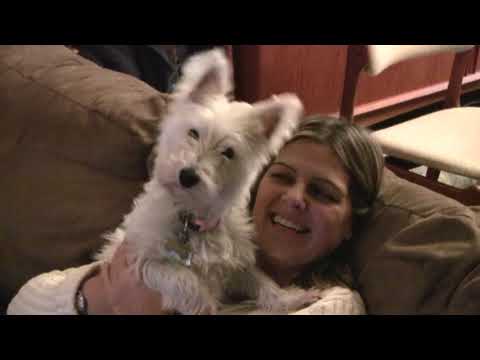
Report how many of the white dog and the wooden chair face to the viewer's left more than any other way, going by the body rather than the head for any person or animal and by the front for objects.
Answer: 0

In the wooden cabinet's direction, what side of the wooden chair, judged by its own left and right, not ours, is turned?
back

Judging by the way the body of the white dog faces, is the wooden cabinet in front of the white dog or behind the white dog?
behind

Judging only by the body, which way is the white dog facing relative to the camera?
toward the camera

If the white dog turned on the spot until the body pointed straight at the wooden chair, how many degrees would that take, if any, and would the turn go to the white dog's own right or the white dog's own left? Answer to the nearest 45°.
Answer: approximately 135° to the white dog's own left

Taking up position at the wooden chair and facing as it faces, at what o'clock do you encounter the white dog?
The white dog is roughly at 2 o'clock from the wooden chair.

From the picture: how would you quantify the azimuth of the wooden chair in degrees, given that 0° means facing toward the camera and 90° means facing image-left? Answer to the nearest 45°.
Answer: approximately 315°

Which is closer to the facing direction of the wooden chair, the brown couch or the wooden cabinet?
the brown couch

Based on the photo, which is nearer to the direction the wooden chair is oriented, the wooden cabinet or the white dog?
the white dog
